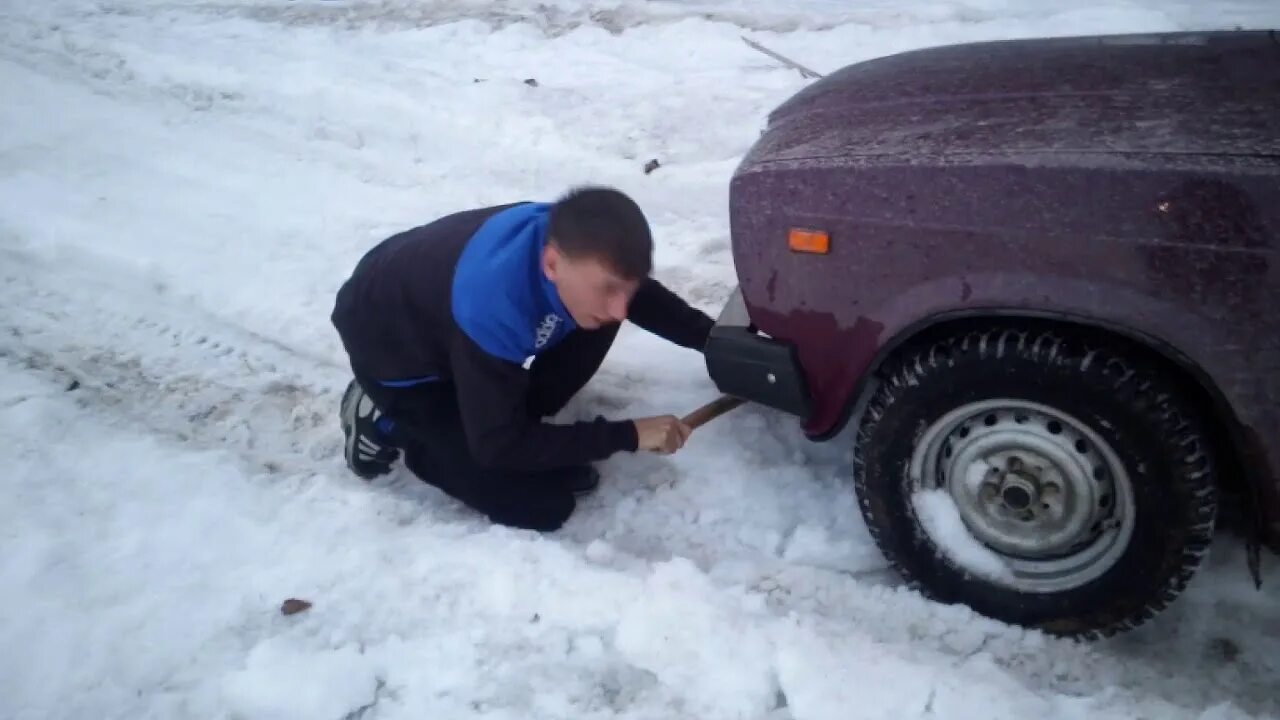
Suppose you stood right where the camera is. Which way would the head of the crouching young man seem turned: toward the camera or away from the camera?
toward the camera

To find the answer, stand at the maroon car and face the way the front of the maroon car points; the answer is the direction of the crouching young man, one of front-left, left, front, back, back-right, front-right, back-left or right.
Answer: front

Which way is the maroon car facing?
to the viewer's left
